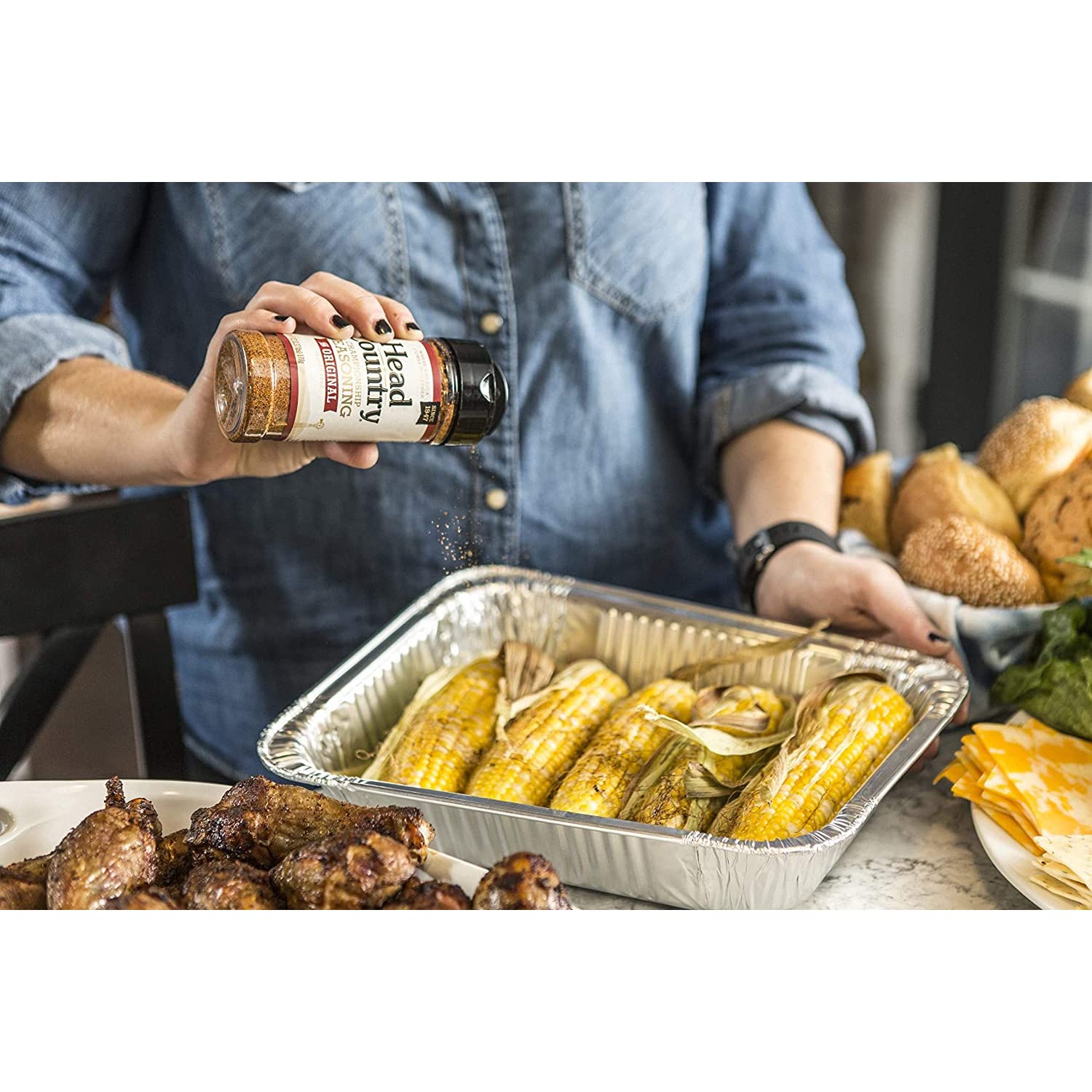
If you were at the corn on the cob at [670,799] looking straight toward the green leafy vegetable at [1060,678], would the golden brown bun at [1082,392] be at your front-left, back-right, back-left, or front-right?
front-left

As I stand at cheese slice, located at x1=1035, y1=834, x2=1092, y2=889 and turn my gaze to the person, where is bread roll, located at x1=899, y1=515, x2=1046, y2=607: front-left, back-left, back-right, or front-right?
front-right

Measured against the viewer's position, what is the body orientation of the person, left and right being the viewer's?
facing the viewer
